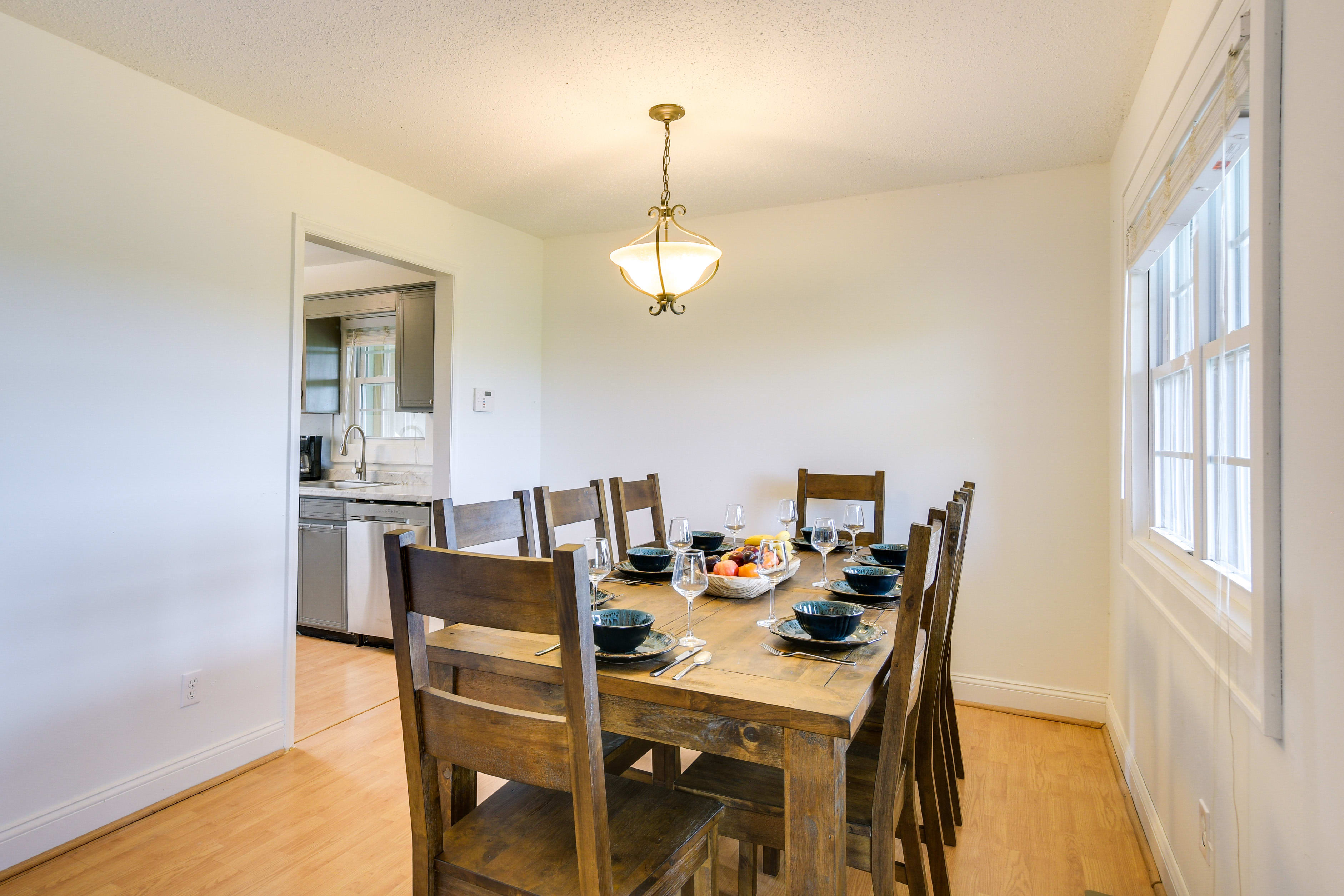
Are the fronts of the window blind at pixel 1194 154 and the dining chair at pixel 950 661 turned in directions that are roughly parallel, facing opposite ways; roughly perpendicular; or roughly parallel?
roughly parallel

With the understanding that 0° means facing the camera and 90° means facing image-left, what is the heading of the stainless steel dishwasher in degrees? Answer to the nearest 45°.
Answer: approximately 45°

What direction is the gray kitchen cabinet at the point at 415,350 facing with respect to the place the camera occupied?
facing the viewer and to the left of the viewer

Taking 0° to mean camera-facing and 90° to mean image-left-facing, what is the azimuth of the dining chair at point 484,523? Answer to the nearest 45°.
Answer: approximately 315°

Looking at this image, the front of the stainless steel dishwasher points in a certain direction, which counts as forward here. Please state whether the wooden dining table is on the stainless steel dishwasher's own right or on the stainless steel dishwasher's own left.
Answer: on the stainless steel dishwasher's own left

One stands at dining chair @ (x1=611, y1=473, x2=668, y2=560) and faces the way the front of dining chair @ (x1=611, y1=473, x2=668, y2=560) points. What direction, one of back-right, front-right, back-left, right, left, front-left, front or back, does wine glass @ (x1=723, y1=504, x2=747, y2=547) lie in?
front

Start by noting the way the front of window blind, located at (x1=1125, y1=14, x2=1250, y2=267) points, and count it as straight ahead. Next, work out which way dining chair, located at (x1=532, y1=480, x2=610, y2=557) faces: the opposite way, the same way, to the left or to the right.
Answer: the opposite way

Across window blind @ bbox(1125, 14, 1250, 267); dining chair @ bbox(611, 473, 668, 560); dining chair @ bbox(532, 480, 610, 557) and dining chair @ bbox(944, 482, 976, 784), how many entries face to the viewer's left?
2

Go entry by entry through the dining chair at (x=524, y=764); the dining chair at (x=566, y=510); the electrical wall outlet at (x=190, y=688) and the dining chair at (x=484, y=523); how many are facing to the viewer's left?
0

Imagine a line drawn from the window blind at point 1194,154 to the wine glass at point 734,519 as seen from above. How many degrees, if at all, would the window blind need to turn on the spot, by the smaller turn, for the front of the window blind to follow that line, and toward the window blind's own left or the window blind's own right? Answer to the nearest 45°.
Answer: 0° — it already faces it

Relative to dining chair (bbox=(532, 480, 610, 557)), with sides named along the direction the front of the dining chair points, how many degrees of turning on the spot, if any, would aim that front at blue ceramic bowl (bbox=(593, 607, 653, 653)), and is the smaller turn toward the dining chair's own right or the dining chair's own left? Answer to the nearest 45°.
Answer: approximately 45° to the dining chair's own right

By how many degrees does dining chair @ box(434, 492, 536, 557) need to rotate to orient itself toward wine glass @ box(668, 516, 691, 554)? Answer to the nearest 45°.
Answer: approximately 45° to its left

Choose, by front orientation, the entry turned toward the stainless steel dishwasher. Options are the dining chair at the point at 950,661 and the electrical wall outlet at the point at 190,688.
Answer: the dining chair

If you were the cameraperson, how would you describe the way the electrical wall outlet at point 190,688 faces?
facing the viewer and to the right of the viewer

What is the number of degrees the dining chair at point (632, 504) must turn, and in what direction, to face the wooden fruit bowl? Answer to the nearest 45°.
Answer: approximately 45° to its right

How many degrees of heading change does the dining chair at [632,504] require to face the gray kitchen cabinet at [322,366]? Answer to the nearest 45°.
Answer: approximately 180°

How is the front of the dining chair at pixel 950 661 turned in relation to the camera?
facing to the left of the viewer

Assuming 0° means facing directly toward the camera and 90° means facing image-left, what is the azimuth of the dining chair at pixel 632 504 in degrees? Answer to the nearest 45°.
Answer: approximately 315°

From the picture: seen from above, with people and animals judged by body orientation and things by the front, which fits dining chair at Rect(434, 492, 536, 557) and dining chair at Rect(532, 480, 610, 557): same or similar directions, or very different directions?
same or similar directions
